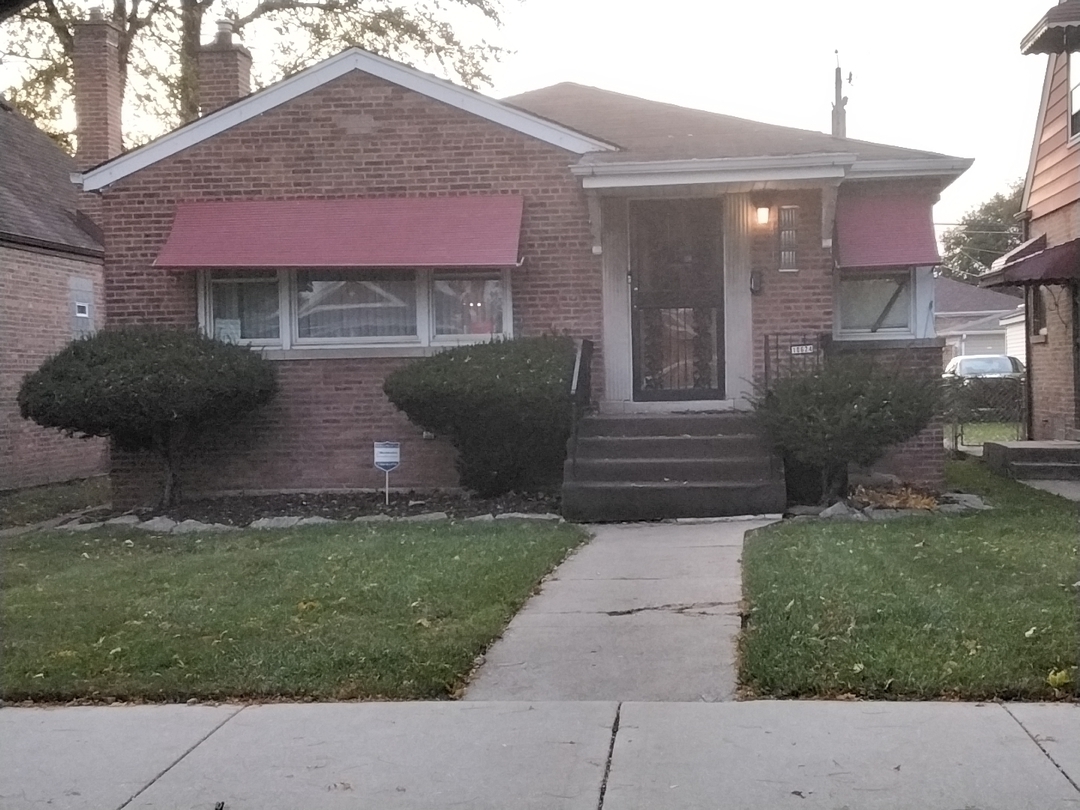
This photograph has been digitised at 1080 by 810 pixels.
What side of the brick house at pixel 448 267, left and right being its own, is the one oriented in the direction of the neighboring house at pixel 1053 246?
left

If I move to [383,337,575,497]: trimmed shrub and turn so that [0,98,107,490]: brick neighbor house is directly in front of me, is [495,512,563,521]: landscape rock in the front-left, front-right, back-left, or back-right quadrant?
back-left

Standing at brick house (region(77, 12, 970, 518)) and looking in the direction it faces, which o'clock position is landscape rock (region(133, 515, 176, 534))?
The landscape rock is roughly at 2 o'clock from the brick house.

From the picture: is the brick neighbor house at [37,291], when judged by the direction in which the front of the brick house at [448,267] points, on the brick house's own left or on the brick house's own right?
on the brick house's own right

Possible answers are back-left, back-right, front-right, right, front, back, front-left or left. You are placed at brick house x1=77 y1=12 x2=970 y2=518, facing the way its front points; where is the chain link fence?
back-left

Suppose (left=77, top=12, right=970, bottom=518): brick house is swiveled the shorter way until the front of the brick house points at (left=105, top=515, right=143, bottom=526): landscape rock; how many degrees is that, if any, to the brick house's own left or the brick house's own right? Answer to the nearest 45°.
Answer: approximately 90° to the brick house's own right

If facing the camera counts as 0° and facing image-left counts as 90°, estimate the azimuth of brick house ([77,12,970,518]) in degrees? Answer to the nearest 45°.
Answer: approximately 0°

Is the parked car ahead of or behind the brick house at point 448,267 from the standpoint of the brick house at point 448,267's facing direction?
behind

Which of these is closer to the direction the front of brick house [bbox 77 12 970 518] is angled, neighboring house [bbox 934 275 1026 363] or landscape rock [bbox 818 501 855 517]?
the landscape rock
